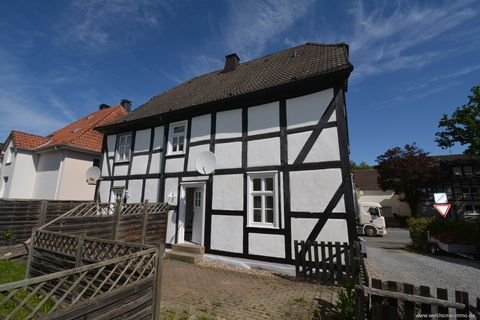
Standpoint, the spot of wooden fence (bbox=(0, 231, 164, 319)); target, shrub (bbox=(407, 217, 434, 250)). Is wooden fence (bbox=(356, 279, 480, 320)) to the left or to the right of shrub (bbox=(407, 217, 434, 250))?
right

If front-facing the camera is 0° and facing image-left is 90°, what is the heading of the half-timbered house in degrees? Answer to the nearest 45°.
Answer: approximately 45°

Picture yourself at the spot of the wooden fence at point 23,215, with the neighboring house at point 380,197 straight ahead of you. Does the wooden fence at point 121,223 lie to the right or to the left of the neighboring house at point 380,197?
right

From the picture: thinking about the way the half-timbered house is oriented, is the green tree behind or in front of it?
behind

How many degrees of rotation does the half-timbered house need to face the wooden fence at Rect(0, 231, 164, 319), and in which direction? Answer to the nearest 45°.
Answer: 0° — it already faces it

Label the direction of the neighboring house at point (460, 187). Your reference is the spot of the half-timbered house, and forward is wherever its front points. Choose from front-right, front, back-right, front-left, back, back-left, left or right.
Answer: back

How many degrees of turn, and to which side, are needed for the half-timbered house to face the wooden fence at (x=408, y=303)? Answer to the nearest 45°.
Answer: approximately 45° to its left

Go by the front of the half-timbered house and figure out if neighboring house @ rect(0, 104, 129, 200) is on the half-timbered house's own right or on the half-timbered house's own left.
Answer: on the half-timbered house's own right

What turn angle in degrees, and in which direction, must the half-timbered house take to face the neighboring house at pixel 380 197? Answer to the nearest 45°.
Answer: approximately 180°

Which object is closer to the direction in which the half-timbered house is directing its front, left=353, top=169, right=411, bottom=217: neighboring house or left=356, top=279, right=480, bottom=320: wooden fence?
the wooden fence

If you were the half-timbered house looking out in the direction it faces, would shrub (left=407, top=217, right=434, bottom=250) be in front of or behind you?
behind
